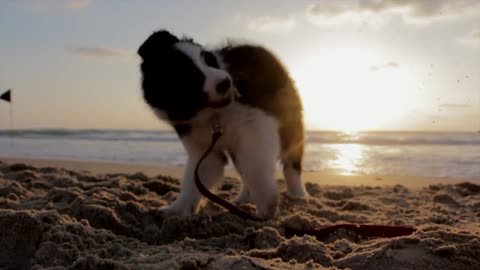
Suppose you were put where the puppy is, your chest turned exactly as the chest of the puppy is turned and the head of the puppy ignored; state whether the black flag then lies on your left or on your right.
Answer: on your right

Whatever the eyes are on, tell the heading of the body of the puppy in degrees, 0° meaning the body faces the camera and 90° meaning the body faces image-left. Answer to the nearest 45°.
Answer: approximately 45°
